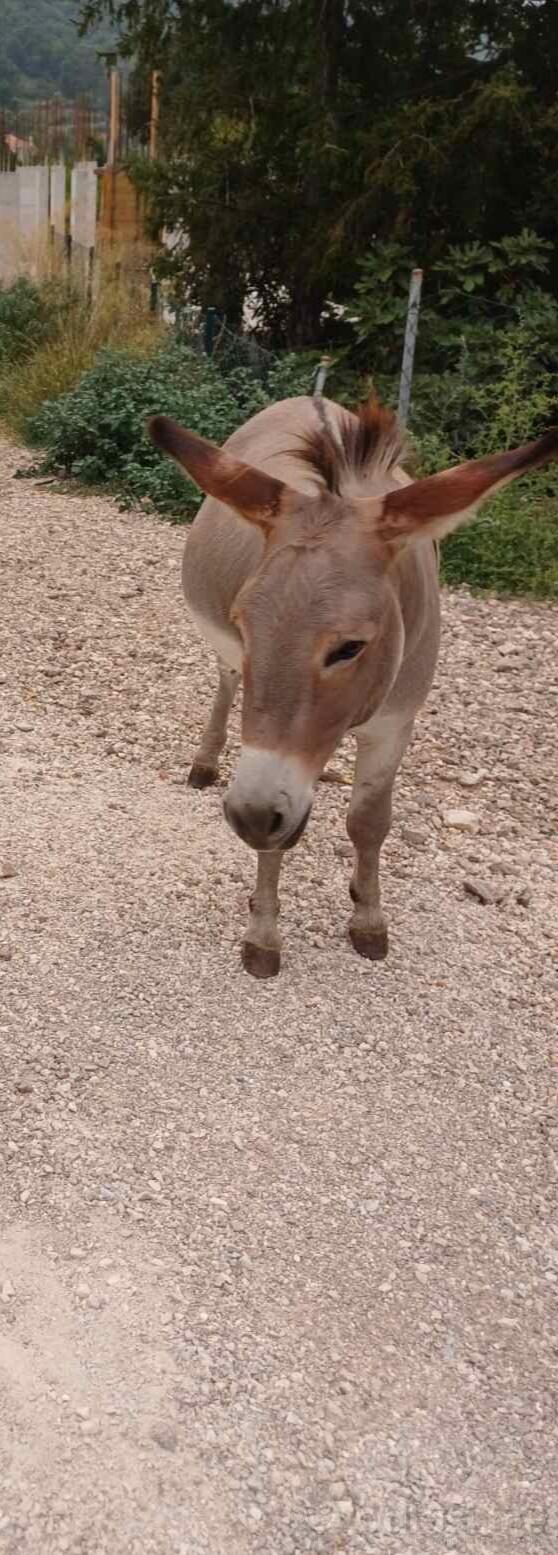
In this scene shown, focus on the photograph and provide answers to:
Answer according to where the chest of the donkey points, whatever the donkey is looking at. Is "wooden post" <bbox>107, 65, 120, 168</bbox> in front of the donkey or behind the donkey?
behind

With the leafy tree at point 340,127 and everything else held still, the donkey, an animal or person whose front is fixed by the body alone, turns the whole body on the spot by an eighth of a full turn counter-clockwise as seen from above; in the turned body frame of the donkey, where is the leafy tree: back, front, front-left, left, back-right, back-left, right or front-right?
back-left

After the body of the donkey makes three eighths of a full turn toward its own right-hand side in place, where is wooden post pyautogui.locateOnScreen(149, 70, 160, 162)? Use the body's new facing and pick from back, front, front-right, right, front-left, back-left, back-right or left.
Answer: front-right

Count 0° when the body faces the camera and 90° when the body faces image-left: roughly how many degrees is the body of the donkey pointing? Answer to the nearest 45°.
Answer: approximately 0°

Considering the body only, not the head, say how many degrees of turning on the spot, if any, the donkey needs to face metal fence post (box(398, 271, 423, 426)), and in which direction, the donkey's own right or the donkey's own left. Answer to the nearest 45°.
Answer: approximately 180°

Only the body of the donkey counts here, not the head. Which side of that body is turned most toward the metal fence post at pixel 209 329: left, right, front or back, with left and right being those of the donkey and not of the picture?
back

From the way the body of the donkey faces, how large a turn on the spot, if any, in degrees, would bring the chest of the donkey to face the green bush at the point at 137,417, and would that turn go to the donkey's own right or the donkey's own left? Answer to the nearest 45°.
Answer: approximately 180°
